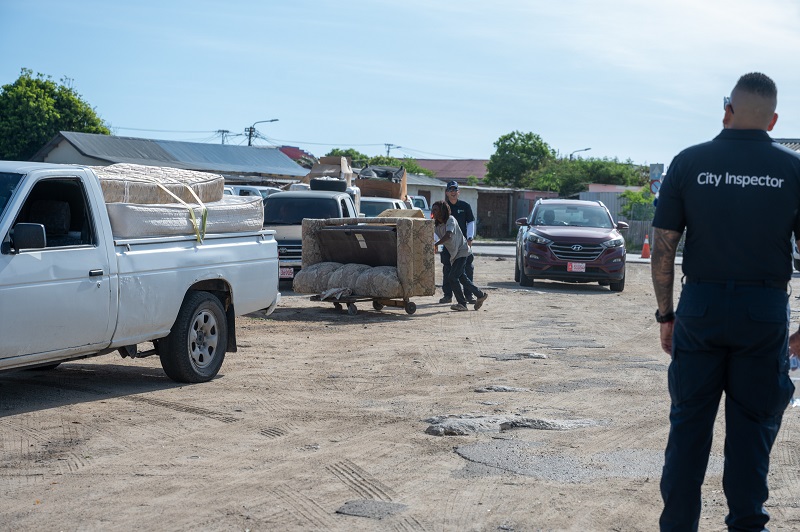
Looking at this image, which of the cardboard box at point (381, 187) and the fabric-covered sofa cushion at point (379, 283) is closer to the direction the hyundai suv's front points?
the fabric-covered sofa cushion

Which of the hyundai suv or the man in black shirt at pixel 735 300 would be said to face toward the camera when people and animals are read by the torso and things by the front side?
the hyundai suv

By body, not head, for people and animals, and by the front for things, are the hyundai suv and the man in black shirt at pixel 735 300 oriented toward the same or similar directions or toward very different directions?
very different directions

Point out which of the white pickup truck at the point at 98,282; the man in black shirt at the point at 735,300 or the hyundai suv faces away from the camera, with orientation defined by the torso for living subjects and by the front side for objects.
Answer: the man in black shirt

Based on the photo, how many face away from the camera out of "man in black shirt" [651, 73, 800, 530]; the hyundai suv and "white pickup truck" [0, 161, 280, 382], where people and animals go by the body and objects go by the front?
1

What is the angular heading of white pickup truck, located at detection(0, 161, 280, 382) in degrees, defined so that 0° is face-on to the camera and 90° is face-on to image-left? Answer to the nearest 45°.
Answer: approximately 45°

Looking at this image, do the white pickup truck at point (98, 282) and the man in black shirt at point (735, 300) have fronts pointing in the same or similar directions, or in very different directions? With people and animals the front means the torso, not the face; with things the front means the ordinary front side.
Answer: very different directions

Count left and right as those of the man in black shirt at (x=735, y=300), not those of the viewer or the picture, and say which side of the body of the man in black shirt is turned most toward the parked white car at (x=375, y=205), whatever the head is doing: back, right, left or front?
front

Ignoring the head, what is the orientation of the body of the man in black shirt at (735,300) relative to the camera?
away from the camera

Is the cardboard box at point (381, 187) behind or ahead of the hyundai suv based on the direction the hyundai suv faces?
behind

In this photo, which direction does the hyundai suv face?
toward the camera

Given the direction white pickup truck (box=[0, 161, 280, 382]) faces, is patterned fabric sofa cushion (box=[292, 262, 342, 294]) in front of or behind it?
behind

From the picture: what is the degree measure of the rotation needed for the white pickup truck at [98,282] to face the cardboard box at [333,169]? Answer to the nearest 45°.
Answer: approximately 135° to its right
